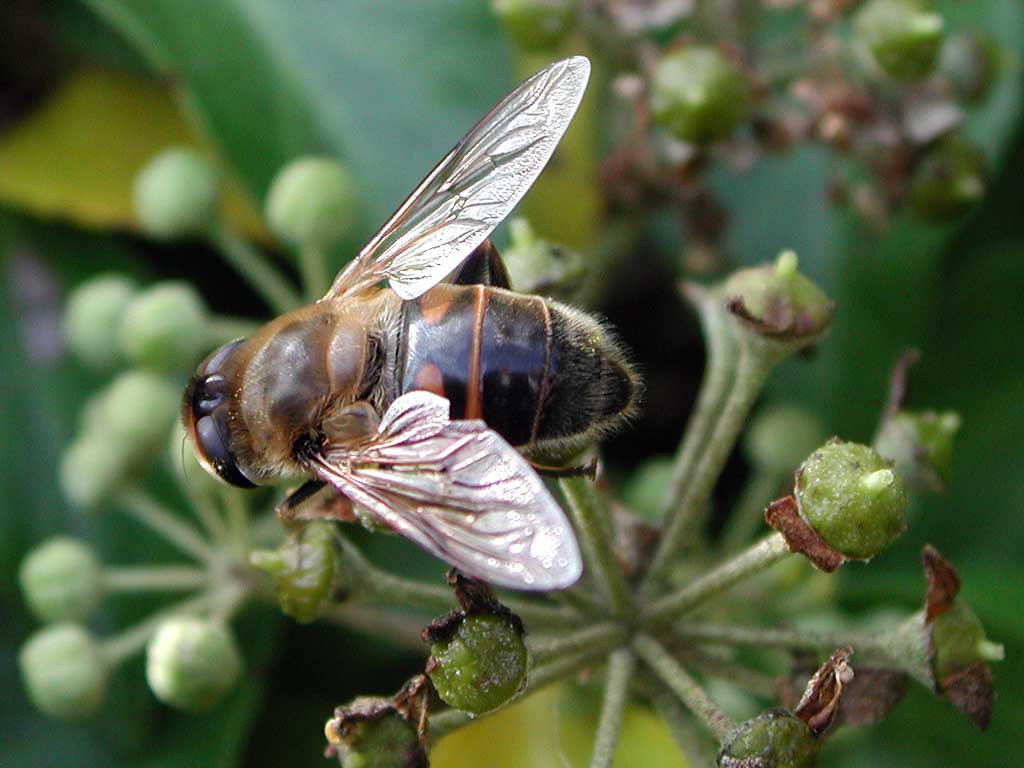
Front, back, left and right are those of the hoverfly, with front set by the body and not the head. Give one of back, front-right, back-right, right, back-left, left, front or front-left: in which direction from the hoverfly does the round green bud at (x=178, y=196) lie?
right

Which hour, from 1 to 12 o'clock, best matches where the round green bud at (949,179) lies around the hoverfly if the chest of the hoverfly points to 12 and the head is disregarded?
The round green bud is roughly at 5 o'clock from the hoverfly.

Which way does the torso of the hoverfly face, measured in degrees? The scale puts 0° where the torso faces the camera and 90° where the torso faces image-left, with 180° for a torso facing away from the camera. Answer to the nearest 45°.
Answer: approximately 90°

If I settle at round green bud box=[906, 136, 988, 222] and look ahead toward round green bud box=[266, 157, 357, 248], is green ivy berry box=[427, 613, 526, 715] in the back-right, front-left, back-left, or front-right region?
front-left

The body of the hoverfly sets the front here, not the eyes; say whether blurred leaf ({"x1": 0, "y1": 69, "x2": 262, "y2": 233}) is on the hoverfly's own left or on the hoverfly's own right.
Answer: on the hoverfly's own right

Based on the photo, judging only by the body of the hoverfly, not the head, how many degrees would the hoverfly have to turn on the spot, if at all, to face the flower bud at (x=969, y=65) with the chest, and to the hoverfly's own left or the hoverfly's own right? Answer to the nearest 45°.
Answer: approximately 135° to the hoverfly's own right

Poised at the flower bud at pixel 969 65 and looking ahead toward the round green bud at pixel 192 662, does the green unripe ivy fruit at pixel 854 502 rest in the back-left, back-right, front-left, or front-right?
front-left

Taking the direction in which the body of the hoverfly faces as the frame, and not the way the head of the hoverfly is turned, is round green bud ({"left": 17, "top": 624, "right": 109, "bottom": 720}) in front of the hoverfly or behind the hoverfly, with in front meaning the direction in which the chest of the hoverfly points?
in front
